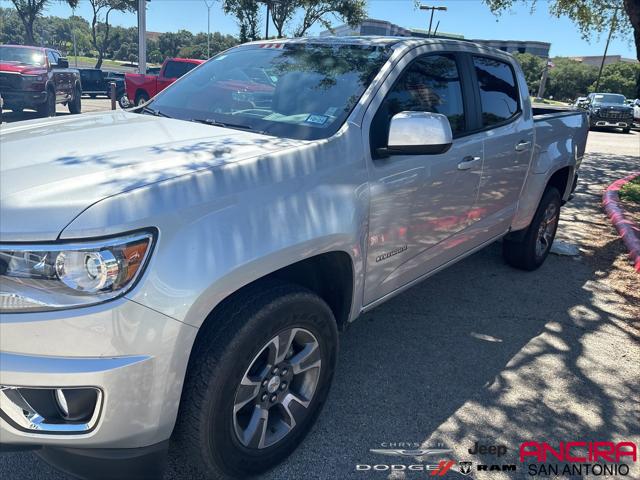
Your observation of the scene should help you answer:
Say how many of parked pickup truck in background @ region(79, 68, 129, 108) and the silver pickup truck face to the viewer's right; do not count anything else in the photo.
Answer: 0

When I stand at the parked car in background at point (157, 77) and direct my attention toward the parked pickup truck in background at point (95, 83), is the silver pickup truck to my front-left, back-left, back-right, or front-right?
back-left

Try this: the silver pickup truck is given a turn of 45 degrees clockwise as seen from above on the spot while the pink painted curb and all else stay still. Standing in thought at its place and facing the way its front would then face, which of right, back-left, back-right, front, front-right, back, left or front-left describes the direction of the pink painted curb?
back-right

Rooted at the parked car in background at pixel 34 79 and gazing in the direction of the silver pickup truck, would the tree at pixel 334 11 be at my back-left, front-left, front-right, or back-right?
back-left

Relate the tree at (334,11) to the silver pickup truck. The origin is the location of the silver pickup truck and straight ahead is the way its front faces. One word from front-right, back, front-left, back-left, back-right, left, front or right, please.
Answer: back-right

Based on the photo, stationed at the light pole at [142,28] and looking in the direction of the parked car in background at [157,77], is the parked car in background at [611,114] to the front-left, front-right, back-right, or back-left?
front-left

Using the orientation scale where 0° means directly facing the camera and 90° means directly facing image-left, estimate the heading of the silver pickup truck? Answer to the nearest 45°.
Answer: approximately 45°

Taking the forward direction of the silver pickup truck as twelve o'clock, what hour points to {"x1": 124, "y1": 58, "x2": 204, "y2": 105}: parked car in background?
The parked car in background is roughly at 4 o'clock from the silver pickup truck.

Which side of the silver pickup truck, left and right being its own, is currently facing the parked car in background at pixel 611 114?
back
